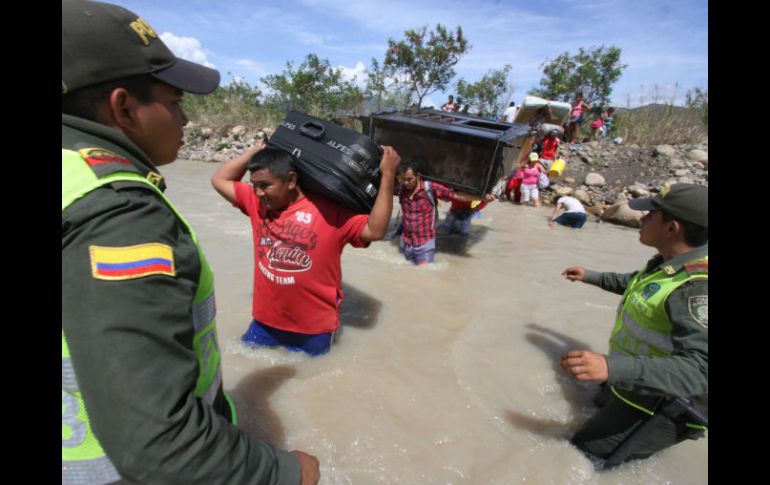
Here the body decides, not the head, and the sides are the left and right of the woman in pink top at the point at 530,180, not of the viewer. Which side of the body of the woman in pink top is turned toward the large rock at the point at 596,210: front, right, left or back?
left

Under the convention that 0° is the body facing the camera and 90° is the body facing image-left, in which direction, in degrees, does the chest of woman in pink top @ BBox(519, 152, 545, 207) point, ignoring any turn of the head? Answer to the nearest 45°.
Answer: approximately 0°

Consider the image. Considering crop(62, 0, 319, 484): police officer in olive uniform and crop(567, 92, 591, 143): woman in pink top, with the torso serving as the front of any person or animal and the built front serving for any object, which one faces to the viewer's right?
the police officer in olive uniform

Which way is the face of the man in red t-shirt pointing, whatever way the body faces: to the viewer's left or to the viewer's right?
to the viewer's left

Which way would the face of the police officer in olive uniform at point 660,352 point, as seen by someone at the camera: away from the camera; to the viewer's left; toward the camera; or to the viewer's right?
to the viewer's left

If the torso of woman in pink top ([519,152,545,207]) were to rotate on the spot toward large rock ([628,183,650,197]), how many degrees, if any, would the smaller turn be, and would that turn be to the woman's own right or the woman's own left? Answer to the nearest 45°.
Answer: approximately 90° to the woman's own left

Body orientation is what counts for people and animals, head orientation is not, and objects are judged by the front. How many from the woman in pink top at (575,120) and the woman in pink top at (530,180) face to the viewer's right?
0

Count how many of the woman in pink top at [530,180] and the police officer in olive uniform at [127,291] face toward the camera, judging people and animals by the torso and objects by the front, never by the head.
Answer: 1

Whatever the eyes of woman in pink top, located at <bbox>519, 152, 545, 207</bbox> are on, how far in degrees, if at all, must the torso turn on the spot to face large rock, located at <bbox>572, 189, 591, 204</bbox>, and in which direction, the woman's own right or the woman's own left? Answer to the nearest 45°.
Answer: approximately 135° to the woman's own left

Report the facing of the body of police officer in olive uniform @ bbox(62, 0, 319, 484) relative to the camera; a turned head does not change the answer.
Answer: to the viewer's right

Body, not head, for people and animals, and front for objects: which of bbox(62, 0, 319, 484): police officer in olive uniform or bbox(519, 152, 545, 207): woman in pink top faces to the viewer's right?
the police officer in olive uniform

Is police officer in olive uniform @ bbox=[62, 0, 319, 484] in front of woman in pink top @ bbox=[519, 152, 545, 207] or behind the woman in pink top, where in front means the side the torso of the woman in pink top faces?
in front

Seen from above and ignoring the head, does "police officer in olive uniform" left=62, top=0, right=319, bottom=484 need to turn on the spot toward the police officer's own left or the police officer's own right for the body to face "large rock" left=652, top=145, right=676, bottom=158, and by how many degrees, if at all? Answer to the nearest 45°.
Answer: approximately 45° to the police officer's own left
